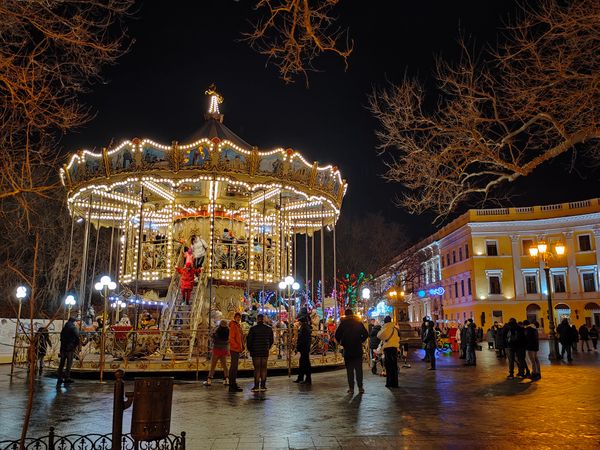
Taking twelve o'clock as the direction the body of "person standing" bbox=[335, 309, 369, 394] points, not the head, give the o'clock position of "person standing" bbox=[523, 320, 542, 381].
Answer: "person standing" bbox=[523, 320, 542, 381] is roughly at 2 o'clock from "person standing" bbox=[335, 309, 369, 394].

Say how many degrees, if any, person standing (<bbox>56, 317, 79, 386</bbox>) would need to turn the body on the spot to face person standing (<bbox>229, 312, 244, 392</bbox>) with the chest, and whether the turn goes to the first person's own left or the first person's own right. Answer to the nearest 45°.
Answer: approximately 90° to the first person's own right

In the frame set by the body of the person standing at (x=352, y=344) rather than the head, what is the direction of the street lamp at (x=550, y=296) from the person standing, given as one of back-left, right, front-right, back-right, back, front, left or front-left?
front-right

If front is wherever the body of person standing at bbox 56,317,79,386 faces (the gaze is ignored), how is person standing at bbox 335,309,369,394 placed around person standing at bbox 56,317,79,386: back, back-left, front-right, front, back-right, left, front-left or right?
right

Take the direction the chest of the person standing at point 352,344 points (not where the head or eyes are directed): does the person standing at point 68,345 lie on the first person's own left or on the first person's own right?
on the first person's own left

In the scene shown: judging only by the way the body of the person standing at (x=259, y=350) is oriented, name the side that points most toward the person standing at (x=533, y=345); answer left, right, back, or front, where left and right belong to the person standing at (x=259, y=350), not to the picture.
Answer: right

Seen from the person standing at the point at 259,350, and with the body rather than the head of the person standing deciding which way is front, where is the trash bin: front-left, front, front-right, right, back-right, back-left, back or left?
back

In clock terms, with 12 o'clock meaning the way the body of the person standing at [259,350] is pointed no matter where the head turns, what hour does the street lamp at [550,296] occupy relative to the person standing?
The street lamp is roughly at 2 o'clock from the person standing.

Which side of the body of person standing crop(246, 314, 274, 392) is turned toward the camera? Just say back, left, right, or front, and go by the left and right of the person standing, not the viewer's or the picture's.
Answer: back

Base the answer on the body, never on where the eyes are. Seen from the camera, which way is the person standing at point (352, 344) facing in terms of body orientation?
away from the camera

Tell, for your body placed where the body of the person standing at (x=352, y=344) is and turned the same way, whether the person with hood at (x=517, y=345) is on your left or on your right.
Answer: on your right

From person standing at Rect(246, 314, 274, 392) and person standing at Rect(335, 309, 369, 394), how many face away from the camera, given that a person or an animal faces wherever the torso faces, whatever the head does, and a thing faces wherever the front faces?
2

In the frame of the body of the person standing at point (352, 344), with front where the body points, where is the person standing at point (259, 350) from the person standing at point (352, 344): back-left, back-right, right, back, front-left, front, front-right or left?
left

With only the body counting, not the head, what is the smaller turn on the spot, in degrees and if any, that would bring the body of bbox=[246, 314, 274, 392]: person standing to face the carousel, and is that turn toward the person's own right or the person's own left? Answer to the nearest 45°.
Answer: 0° — they already face it

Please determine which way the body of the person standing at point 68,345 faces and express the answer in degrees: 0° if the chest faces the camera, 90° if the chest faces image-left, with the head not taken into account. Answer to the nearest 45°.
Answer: approximately 225°
